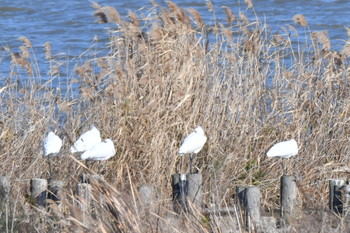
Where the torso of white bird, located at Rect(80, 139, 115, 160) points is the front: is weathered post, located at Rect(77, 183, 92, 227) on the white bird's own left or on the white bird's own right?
on the white bird's own right

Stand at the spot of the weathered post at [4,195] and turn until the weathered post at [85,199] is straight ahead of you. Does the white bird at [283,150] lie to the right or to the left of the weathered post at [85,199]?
left

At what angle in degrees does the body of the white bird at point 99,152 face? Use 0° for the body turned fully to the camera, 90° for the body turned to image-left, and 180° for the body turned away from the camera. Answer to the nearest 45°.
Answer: approximately 270°

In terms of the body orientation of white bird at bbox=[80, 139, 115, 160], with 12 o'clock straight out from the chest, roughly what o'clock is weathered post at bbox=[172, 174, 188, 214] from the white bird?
The weathered post is roughly at 1 o'clock from the white bird.
